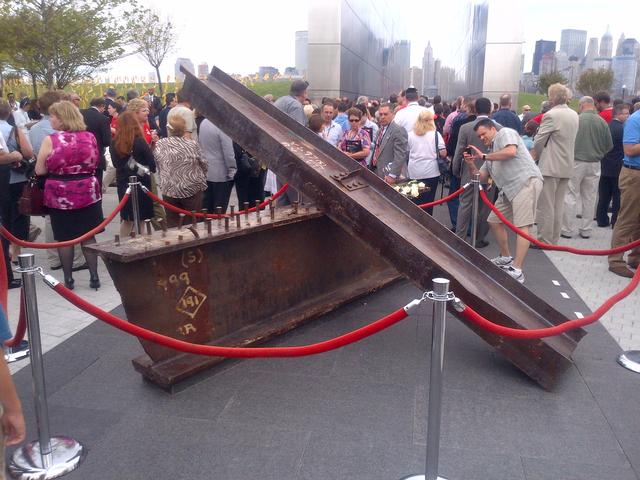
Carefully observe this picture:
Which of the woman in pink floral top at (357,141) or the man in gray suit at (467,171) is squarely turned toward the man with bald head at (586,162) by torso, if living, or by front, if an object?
the man in gray suit

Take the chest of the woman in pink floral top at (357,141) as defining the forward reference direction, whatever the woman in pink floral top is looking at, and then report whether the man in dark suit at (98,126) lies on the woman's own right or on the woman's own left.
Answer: on the woman's own right

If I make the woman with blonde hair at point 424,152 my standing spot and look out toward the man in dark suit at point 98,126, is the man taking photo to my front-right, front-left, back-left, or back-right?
back-left

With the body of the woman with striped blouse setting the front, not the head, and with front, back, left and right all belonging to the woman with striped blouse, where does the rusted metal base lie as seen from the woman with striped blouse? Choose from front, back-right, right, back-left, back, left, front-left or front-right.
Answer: back

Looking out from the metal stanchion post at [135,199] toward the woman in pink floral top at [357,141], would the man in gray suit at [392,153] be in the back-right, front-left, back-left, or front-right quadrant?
front-right

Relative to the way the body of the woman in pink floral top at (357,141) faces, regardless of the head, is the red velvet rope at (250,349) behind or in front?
in front

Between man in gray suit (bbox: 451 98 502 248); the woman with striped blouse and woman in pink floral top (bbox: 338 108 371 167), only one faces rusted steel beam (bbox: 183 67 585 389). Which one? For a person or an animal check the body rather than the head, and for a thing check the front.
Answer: the woman in pink floral top

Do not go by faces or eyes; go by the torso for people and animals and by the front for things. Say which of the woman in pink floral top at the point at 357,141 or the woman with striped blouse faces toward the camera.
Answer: the woman in pink floral top

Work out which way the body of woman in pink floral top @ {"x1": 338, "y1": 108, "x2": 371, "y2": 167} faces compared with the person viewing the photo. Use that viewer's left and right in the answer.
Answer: facing the viewer

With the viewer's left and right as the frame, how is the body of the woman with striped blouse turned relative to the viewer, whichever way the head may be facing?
facing away from the viewer

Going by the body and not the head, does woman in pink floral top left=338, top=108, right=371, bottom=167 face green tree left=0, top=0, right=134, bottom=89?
no

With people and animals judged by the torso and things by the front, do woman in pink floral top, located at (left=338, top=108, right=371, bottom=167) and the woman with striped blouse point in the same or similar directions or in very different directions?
very different directions

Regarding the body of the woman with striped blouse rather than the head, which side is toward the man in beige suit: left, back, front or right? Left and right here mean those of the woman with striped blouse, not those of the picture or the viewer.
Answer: right

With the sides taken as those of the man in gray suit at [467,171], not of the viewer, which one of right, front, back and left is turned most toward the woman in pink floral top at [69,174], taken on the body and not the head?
back
